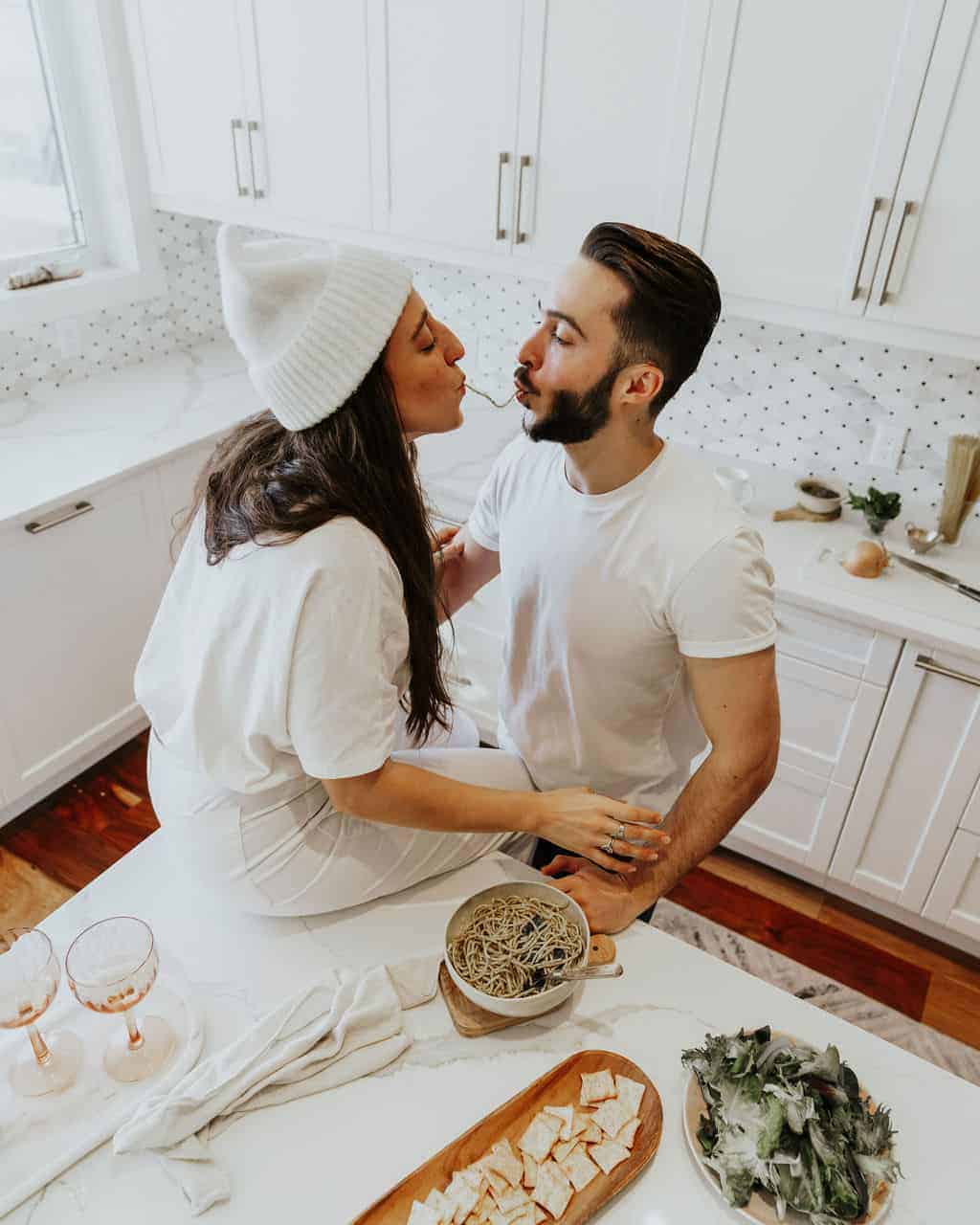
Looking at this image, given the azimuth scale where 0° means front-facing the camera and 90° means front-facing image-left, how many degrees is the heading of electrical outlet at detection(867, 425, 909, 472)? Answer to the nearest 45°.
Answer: approximately 0°

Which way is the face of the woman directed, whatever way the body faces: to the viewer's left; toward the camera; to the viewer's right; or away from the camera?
to the viewer's right

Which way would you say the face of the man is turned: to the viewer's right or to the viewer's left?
to the viewer's left

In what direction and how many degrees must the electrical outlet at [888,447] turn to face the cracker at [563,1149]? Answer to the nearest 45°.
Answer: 0° — it already faces it

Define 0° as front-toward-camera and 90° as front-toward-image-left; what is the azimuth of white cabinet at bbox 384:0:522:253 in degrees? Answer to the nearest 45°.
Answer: approximately 45°

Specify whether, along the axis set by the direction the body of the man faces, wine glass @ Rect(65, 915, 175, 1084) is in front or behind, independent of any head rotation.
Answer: in front

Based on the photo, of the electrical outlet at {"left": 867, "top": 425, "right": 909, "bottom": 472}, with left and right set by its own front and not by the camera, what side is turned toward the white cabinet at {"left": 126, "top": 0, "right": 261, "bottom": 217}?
right
